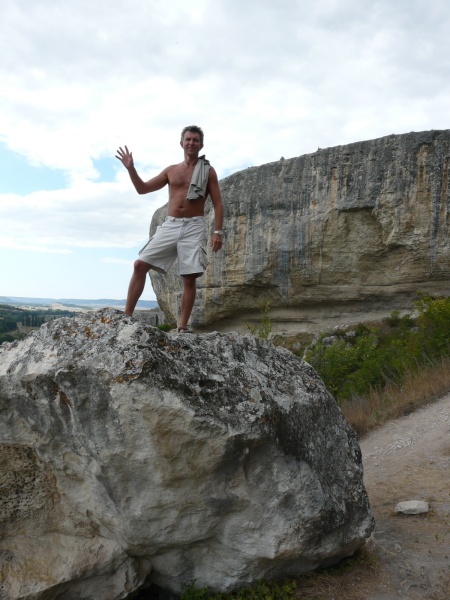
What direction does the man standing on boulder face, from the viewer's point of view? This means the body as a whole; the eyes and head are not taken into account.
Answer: toward the camera

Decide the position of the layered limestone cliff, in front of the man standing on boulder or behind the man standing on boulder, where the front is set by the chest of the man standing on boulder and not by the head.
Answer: behind

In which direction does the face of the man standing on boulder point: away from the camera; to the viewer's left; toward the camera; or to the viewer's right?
toward the camera

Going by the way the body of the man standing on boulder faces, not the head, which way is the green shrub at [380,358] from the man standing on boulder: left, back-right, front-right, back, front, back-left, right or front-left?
back-left
